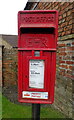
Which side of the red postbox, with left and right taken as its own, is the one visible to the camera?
front
